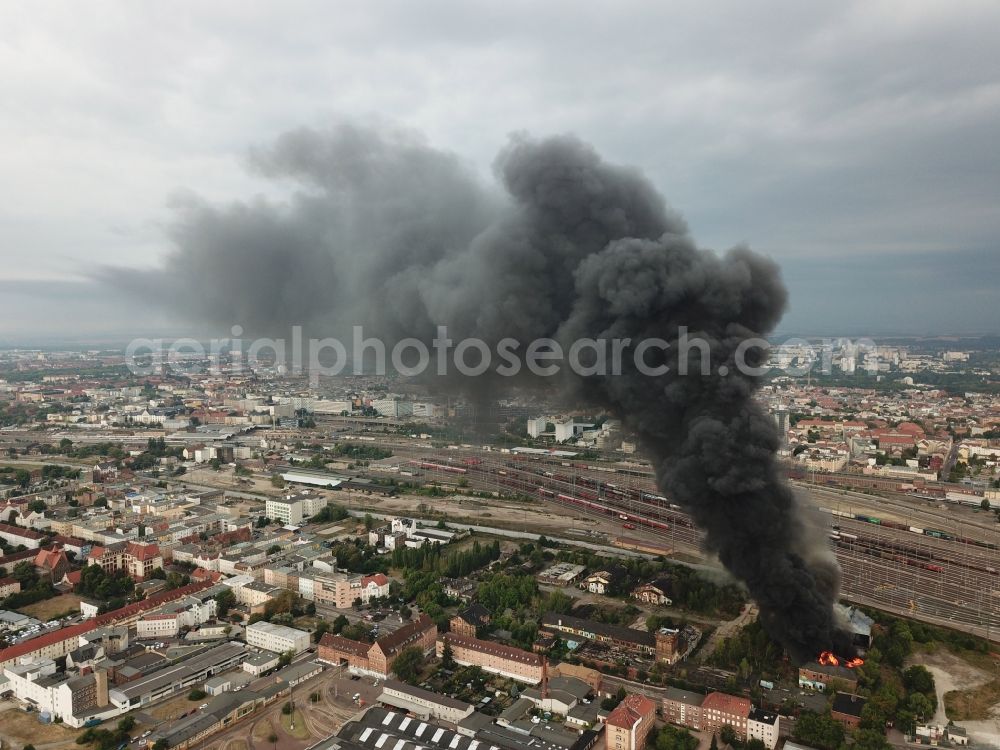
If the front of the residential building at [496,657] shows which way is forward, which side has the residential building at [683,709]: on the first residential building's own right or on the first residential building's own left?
on the first residential building's own left

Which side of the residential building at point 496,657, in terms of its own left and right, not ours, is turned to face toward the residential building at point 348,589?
right

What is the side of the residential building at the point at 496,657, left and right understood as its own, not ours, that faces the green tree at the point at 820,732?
left

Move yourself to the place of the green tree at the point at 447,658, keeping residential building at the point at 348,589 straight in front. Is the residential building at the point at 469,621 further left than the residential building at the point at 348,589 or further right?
right

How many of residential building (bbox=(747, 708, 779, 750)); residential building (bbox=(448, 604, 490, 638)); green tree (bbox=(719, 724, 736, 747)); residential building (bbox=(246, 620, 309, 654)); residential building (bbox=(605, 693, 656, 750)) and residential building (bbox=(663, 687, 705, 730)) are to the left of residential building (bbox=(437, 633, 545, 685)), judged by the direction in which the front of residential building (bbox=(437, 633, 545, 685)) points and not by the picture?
4

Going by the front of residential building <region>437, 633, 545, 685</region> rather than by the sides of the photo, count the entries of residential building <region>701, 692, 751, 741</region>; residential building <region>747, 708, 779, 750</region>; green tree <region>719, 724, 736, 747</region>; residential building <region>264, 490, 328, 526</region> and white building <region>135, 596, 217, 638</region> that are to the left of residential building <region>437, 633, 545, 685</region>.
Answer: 3

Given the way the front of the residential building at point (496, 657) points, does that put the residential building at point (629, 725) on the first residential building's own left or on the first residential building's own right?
on the first residential building's own left

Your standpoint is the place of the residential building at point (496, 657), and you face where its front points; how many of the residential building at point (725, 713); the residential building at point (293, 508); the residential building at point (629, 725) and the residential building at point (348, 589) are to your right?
2

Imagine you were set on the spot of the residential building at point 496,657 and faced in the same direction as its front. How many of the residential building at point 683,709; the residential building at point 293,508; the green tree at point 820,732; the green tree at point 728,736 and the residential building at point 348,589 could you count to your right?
2

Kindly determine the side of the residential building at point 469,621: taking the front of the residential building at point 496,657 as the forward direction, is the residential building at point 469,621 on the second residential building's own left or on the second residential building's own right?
on the second residential building's own right

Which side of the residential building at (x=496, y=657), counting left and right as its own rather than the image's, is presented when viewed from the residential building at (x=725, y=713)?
left

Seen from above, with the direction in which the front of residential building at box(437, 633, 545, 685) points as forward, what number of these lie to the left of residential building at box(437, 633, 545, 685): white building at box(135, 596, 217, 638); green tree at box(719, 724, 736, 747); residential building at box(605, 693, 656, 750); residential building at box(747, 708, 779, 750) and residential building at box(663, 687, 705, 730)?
4

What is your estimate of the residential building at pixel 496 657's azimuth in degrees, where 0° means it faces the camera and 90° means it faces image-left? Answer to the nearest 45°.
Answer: approximately 45°

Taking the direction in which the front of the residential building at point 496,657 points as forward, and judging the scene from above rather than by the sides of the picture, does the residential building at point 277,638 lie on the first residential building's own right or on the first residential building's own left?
on the first residential building's own right

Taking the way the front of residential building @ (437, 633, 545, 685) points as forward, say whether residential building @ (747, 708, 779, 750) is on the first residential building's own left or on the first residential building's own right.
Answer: on the first residential building's own left

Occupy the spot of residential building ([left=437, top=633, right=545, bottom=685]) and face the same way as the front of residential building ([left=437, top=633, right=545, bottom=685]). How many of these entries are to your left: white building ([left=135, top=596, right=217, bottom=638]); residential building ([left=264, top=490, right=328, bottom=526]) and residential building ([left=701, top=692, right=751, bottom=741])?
1

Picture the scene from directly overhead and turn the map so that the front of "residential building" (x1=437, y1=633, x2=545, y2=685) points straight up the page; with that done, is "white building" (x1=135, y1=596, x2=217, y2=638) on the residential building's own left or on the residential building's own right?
on the residential building's own right

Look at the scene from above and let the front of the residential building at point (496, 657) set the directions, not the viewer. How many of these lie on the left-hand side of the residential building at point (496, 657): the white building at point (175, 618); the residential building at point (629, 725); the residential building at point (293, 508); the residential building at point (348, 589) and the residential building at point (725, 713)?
2
